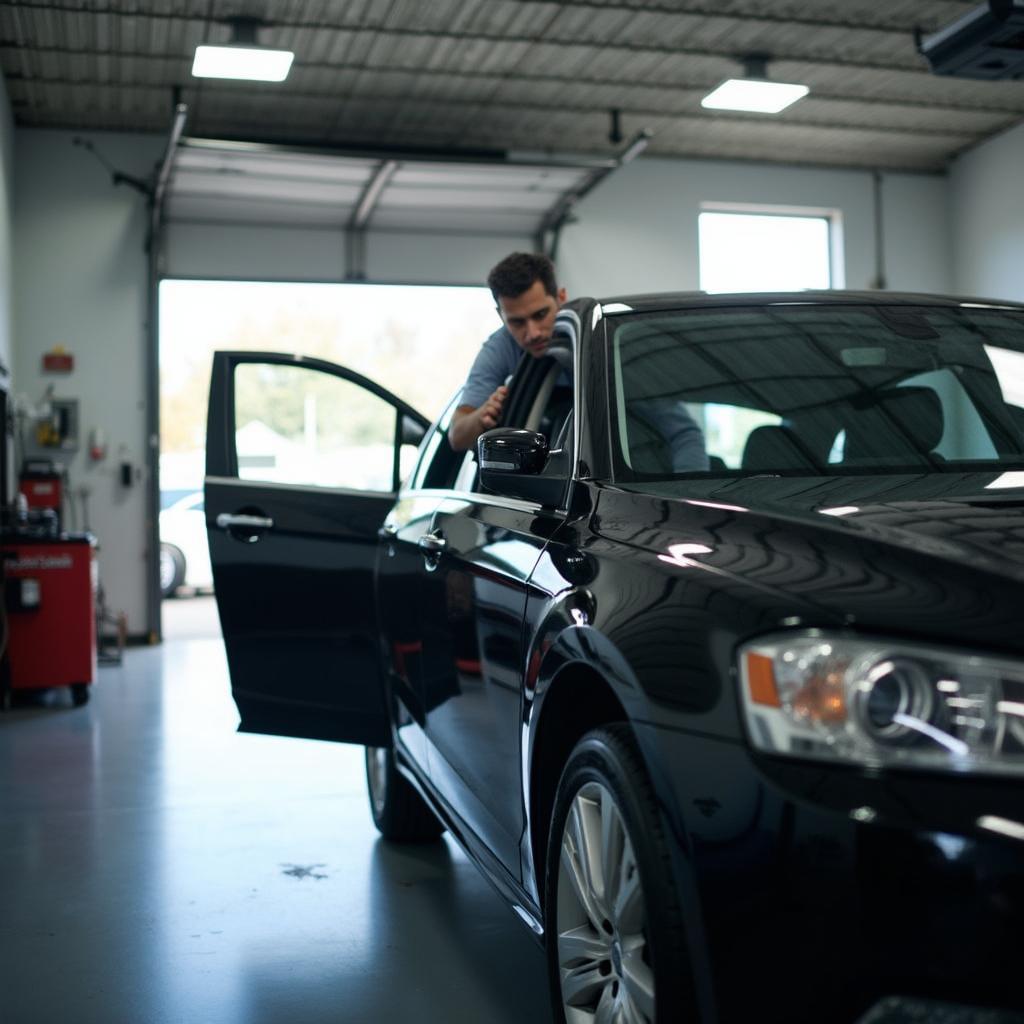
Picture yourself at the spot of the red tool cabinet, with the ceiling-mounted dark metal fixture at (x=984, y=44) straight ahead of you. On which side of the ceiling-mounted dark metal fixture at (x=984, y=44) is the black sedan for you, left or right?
right

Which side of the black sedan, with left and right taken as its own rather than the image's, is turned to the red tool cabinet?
back

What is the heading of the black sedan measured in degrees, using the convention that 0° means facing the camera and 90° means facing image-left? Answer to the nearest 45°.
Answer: approximately 315°

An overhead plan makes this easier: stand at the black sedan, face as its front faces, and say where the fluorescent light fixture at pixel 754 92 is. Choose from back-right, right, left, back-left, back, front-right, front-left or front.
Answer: back-left

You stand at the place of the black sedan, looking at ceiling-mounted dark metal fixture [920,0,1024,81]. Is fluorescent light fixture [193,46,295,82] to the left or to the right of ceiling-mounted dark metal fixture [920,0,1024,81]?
left

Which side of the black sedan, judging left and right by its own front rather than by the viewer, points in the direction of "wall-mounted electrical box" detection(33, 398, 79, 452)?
back

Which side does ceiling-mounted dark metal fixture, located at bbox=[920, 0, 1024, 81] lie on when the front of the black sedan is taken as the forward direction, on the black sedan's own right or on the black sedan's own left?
on the black sedan's own left

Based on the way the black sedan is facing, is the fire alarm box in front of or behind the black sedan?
behind
